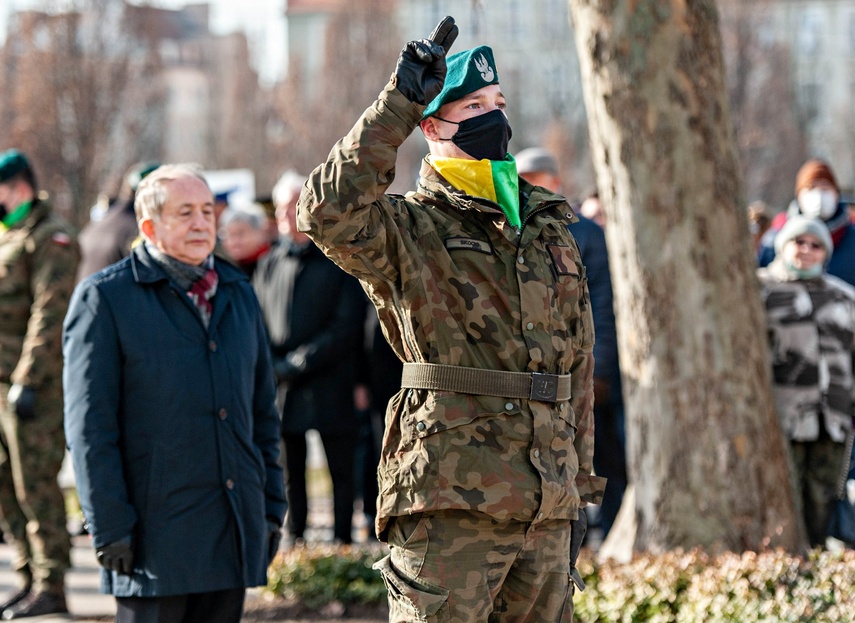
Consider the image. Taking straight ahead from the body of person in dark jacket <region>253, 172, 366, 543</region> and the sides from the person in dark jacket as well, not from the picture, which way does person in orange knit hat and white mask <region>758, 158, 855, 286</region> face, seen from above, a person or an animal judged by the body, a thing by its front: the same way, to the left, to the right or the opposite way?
the same way

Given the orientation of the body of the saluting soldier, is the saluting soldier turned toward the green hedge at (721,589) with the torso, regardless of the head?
no

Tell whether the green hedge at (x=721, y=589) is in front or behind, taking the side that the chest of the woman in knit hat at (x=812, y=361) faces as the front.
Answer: in front

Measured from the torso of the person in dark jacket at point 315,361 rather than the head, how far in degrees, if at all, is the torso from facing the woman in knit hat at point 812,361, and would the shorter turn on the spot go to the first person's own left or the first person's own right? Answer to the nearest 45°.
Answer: approximately 90° to the first person's own left

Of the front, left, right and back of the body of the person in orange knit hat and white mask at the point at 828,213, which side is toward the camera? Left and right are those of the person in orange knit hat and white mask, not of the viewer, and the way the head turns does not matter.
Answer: front

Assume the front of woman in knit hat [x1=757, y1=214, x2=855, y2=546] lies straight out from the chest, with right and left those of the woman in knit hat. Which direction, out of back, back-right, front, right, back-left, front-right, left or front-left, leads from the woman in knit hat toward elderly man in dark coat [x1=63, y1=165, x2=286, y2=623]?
front-right

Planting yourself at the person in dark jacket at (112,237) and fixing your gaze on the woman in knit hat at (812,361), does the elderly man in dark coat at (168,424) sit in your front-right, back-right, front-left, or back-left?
front-right

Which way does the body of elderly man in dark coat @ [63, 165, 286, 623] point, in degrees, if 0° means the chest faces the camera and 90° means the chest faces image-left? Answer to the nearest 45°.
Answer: approximately 315°

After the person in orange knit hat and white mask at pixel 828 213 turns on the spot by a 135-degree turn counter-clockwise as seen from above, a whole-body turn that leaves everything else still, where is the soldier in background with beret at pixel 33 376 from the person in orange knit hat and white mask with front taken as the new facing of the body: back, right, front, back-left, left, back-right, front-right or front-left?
back

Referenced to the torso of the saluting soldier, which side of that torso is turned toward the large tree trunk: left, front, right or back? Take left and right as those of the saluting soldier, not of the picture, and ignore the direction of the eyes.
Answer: left

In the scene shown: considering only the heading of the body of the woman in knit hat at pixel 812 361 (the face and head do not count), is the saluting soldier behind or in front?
in front

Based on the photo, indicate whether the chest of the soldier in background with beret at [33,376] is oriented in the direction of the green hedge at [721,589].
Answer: no

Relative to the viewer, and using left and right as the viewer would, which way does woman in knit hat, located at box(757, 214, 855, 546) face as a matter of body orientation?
facing the viewer

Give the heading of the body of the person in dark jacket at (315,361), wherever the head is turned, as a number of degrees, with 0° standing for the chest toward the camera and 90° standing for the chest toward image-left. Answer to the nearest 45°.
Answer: approximately 45°

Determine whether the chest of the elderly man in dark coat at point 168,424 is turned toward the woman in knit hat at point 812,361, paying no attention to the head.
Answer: no

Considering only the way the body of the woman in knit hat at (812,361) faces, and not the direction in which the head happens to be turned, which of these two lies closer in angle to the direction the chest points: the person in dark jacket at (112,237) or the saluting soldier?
the saluting soldier

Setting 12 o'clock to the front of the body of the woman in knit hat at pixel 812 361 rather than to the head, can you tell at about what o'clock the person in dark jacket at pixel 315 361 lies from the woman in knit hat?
The person in dark jacket is roughly at 3 o'clock from the woman in knit hat.

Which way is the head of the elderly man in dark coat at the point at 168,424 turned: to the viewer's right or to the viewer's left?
to the viewer's right
